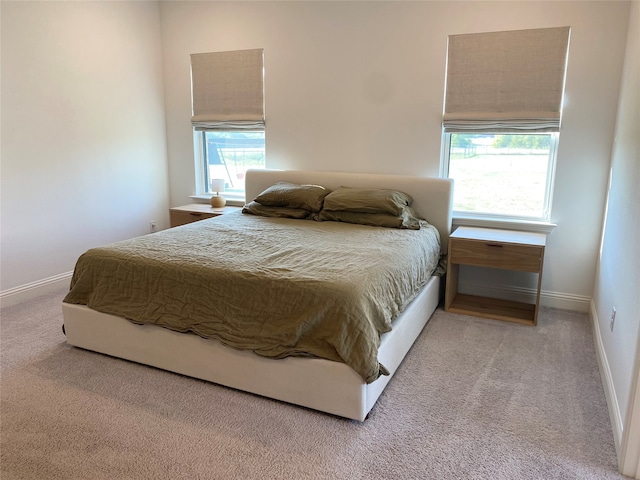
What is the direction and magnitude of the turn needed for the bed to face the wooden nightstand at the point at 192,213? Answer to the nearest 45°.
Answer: approximately 135° to its right

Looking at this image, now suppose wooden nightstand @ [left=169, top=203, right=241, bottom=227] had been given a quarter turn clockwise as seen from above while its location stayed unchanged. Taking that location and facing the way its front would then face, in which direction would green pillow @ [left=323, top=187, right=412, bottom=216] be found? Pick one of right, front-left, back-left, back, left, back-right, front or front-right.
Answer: back

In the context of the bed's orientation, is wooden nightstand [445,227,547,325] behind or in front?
behind

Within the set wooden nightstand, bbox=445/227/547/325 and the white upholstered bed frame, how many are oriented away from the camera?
0

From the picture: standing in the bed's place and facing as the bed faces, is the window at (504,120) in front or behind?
behind

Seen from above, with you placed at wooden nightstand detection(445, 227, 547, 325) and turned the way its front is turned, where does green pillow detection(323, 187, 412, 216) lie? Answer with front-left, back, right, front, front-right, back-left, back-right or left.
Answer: right

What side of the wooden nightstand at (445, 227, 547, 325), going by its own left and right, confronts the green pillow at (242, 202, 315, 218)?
right

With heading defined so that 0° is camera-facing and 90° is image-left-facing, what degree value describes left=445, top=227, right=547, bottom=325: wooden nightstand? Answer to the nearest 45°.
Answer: approximately 0°

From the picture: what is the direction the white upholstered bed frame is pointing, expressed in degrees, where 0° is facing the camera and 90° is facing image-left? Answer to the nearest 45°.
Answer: approximately 45°

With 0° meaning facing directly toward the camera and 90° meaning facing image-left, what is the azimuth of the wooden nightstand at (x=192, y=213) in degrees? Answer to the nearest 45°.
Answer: approximately 45°
